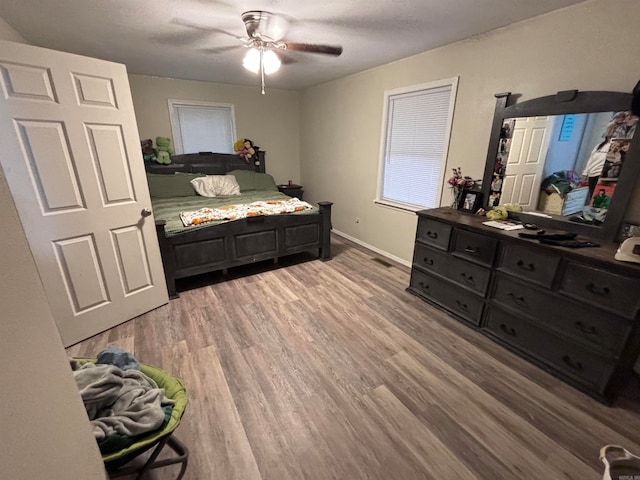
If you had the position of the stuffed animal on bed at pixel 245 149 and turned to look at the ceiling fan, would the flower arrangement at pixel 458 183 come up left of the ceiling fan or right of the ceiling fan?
left

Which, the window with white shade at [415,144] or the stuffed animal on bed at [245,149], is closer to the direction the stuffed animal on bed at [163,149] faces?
the window with white shade

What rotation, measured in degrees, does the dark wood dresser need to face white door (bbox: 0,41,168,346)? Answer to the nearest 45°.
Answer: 0° — it already faces it

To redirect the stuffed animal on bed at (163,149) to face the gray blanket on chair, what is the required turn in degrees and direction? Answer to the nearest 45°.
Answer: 0° — it already faces it

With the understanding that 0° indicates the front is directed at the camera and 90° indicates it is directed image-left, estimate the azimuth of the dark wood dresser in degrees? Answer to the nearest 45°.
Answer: approximately 45°

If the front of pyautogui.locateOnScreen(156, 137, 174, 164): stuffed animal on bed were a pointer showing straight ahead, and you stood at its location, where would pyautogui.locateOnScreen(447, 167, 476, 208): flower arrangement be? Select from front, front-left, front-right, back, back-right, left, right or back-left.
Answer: front-left

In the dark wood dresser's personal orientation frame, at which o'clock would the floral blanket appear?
The floral blanket is roughly at 1 o'clock from the dark wood dresser.

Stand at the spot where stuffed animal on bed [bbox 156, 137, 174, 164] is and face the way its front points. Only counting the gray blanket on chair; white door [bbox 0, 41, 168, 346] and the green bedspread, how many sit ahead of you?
3

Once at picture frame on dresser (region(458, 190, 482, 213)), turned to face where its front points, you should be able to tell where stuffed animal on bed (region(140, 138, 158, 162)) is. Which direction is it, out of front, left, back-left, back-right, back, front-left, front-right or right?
front-right

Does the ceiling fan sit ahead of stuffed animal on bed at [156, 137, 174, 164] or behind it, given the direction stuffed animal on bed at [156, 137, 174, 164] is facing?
ahead

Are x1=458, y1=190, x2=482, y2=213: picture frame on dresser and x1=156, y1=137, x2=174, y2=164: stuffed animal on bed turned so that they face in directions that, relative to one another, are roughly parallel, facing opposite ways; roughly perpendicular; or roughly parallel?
roughly perpendicular

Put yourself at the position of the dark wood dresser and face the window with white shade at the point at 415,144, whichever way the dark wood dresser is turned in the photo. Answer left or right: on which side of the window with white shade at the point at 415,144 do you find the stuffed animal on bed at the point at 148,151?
left

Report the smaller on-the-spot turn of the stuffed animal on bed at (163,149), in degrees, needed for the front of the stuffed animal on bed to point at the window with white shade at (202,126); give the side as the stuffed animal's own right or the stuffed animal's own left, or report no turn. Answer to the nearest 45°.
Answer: approximately 90° to the stuffed animal's own left
